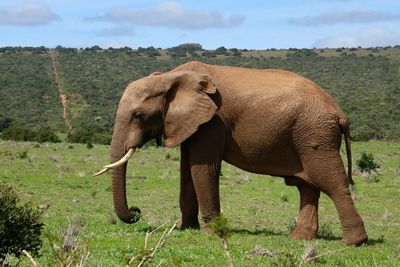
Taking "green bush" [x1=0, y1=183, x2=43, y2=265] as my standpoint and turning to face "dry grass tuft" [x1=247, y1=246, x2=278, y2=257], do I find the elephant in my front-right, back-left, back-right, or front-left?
front-left

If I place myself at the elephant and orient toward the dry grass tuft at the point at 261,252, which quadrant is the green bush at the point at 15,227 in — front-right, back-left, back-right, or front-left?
front-right

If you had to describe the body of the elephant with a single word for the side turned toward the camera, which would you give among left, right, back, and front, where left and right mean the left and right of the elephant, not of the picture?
left

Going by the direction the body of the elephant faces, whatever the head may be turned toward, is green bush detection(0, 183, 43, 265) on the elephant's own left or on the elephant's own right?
on the elephant's own left
